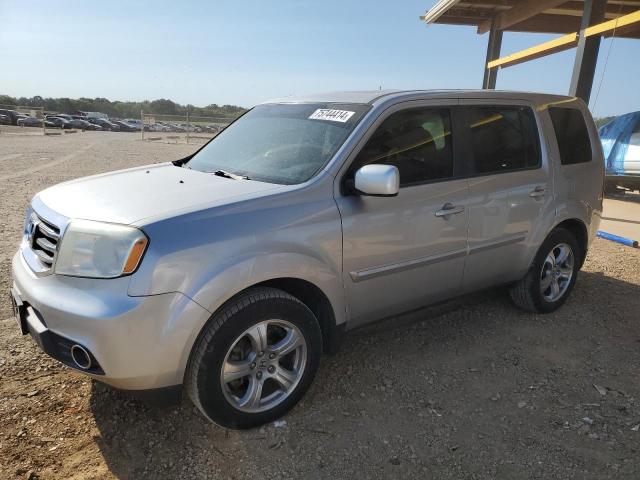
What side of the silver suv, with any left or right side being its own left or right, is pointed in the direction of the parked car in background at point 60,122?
right

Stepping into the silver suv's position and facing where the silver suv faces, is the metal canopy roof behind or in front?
behind

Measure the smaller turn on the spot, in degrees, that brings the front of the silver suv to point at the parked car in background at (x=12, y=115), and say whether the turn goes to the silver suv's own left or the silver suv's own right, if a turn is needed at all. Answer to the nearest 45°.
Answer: approximately 90° to the silver suv's own right

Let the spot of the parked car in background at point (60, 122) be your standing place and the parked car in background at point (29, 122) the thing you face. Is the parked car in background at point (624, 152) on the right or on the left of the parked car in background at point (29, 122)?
left

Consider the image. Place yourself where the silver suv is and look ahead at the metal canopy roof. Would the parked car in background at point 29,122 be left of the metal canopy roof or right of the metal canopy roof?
left

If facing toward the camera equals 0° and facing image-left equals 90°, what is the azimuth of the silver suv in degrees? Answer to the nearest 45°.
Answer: approximately 45°

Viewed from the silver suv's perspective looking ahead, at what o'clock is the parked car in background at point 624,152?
The parked car in background is roughly at 6 o'clock from the silver suv.

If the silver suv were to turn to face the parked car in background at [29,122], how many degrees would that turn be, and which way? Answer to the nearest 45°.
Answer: approximately 90° to its right
